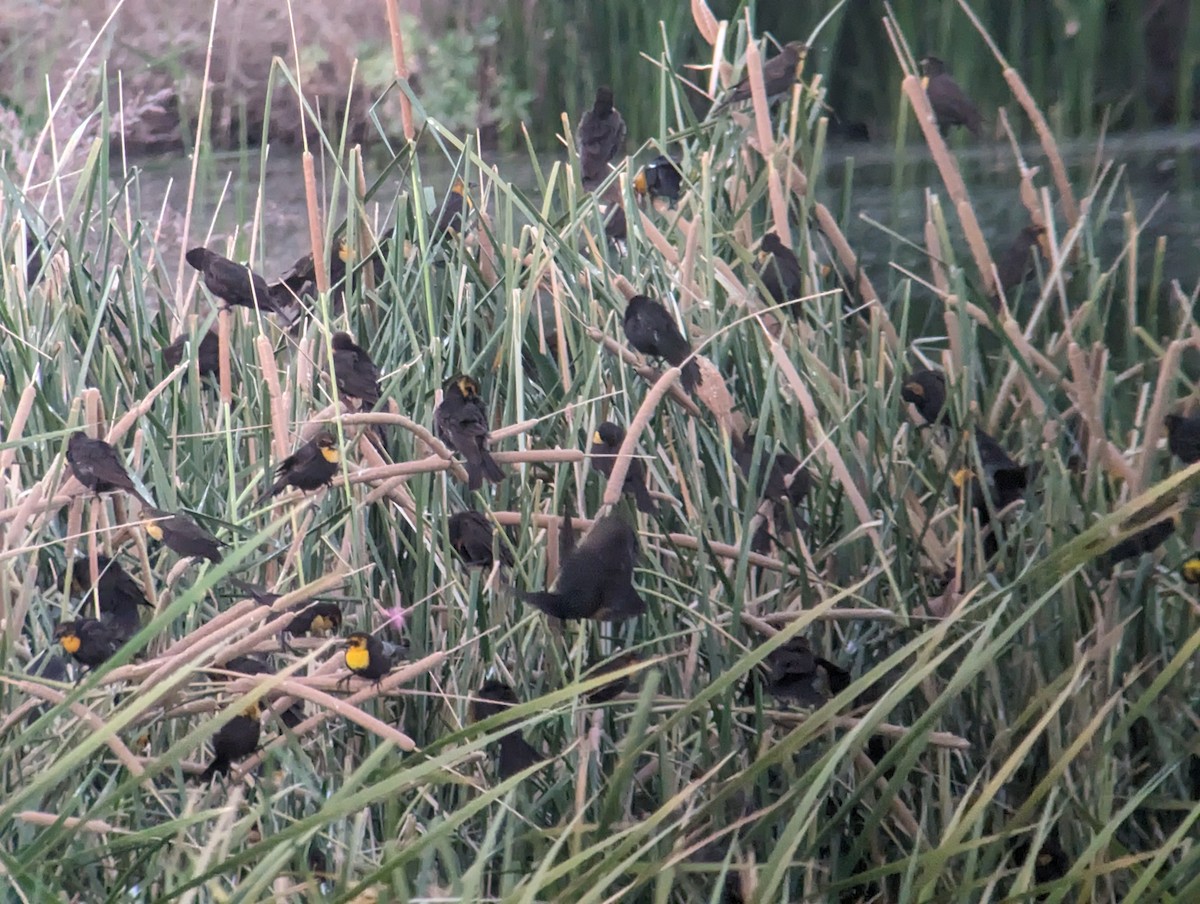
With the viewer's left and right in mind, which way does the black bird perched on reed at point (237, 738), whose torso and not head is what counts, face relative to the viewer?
facing to the right of the viewer

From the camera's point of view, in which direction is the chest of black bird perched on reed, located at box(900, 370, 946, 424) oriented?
to the viewer's left

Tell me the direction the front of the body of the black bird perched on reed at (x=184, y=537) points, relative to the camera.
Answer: to the viewer's left

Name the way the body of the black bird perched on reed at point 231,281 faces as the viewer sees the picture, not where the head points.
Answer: to the viewer's left

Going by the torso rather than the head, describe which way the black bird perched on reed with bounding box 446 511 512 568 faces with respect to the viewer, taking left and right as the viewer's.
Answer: facing to the left of the viewer
